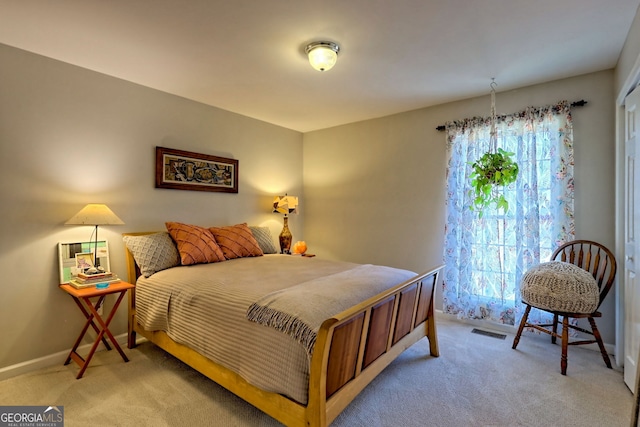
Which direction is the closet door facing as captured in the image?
to the viewer's left

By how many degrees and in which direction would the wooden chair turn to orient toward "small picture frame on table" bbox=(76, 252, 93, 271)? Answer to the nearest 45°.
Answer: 0° — it already faces it

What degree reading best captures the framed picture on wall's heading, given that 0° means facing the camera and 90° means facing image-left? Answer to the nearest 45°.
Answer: approximately 315°

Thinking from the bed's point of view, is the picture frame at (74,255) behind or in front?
behind

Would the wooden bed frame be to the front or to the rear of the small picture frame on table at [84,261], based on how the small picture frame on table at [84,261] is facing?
to the front

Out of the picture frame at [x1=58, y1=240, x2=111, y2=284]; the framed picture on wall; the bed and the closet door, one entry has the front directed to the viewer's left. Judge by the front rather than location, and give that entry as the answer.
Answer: the closet door

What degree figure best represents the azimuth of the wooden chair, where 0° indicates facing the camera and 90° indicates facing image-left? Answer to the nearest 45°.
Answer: approximately 45°

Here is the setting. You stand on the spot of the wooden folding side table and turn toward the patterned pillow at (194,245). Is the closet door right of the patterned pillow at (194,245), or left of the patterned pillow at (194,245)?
right

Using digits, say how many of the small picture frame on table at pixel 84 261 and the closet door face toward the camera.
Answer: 1

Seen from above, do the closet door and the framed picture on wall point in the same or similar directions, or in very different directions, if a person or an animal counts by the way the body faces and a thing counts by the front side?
very different directions
